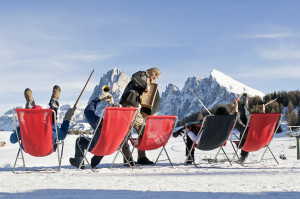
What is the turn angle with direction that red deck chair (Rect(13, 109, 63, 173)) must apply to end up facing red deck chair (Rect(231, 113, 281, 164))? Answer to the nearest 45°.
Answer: approximately 90° to its right

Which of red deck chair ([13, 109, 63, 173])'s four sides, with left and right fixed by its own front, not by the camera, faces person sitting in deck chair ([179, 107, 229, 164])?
right

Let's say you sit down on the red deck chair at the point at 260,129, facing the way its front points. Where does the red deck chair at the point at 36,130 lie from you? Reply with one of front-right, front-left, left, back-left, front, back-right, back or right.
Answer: left

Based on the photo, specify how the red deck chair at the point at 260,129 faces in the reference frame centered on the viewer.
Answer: facing away from the viewer and to the left of the viewer

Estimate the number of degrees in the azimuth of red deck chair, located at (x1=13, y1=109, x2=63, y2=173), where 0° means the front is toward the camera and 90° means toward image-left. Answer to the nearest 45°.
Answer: approximately 180°

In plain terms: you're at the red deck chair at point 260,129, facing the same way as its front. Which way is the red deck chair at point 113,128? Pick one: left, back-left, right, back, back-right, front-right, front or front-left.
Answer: left

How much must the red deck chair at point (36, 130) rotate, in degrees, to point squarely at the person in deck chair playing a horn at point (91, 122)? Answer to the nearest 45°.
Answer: approximately 90° to its right

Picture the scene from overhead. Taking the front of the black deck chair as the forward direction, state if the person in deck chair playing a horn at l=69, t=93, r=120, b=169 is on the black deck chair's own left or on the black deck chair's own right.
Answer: on the black deck chair's own left

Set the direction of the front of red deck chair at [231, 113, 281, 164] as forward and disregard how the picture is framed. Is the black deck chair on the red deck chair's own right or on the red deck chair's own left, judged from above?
on the red deck chair's own left

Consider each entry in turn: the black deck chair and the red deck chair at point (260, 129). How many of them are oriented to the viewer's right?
0

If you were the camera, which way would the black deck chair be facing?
facing away from the viewer and to the left of the viewer

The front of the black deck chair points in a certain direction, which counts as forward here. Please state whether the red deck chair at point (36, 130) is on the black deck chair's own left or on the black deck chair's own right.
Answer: on the black deck chair's own left

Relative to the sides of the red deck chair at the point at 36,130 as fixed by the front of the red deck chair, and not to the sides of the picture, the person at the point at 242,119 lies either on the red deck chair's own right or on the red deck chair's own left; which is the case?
on the red deck chair's own right
